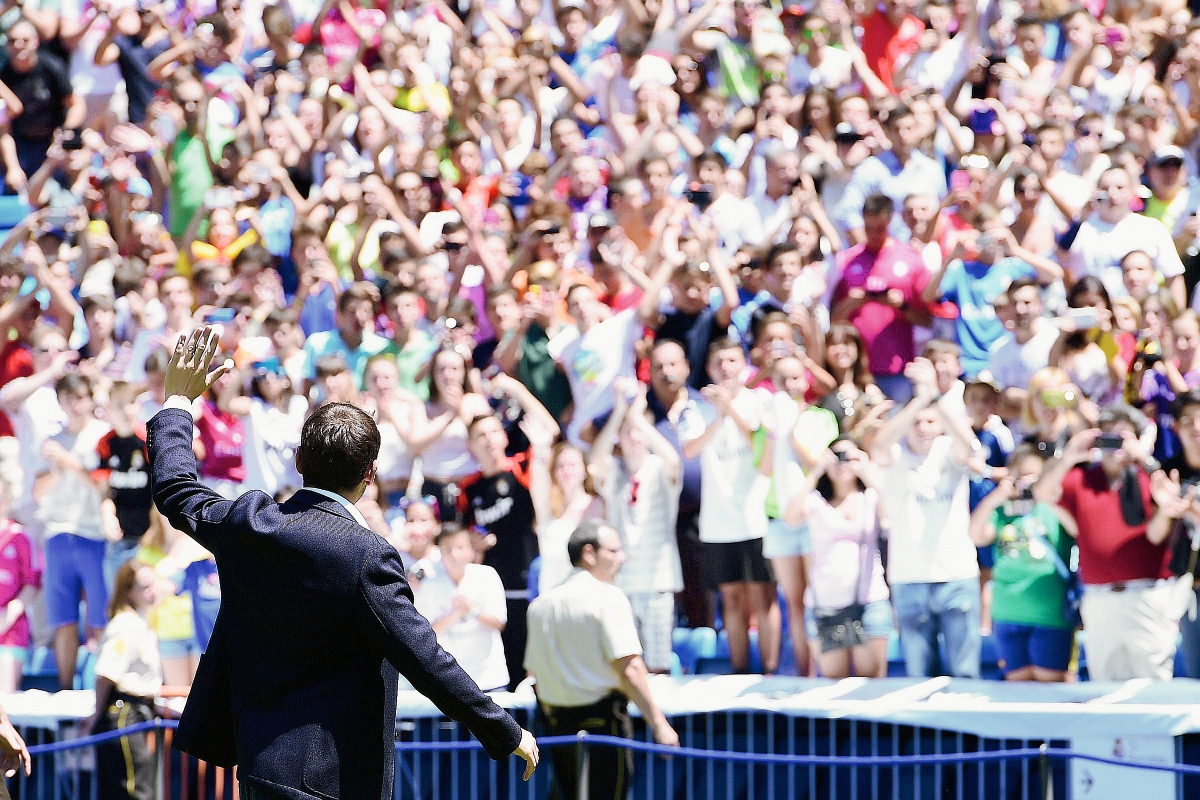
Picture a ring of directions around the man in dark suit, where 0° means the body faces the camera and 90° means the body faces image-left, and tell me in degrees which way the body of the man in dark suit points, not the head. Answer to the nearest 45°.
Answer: approximately 180°

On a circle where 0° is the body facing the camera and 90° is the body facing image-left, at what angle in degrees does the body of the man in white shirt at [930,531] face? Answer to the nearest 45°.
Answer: approximately 0°

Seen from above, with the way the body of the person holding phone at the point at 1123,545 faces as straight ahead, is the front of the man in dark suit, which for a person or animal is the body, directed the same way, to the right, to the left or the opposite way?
the opposite way

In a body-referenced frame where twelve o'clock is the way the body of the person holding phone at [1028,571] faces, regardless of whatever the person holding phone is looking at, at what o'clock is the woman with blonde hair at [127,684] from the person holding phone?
The woman with blonde hair is roughly at 3 o'clock from the person holding phone.

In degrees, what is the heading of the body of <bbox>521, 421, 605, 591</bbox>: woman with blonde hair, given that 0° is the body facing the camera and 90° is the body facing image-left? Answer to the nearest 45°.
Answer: approximately 45°
